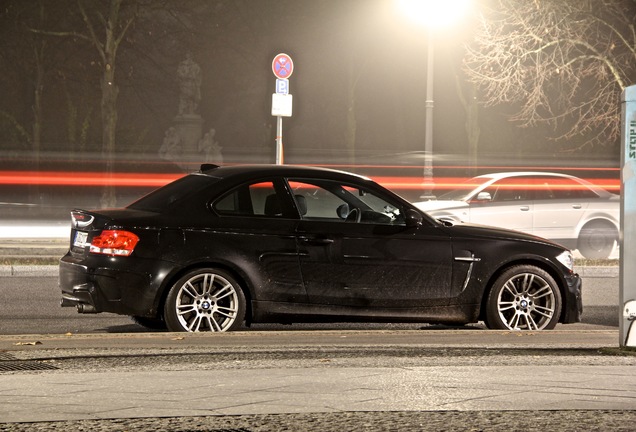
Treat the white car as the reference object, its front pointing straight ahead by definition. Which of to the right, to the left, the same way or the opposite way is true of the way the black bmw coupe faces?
the opposite way

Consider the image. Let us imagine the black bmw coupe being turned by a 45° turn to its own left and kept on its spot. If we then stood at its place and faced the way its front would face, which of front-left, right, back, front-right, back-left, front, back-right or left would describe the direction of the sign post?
front-left

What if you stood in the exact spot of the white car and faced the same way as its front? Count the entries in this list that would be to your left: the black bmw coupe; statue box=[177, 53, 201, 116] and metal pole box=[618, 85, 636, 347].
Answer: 2

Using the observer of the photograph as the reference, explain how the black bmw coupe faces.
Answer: facing to the right of the viewer

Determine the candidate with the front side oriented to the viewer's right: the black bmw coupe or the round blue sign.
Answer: the black bmw coupe

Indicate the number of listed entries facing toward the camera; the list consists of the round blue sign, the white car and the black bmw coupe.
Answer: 1

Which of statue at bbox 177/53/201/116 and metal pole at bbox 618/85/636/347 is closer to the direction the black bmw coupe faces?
the metal pole

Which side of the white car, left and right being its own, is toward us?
left

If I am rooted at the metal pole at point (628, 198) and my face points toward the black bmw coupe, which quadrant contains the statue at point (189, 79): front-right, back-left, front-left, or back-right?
front-right

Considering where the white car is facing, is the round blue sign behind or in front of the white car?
in front

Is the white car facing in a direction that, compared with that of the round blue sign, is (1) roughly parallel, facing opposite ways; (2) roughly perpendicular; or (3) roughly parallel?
roughly perpendicular

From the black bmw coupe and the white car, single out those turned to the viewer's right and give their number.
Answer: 1

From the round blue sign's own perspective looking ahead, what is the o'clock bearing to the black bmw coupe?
The black bmw coupe is roughly at 12 o'clock from the round blue sign.

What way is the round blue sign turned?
toward the camera

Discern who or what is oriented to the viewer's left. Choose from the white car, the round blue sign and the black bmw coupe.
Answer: the white car

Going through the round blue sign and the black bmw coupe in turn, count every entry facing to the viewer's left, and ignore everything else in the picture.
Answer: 0

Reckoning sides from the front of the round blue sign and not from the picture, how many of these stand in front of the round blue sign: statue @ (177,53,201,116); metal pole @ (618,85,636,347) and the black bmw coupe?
2

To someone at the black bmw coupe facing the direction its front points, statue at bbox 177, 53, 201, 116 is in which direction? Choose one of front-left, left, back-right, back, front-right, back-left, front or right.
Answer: left
